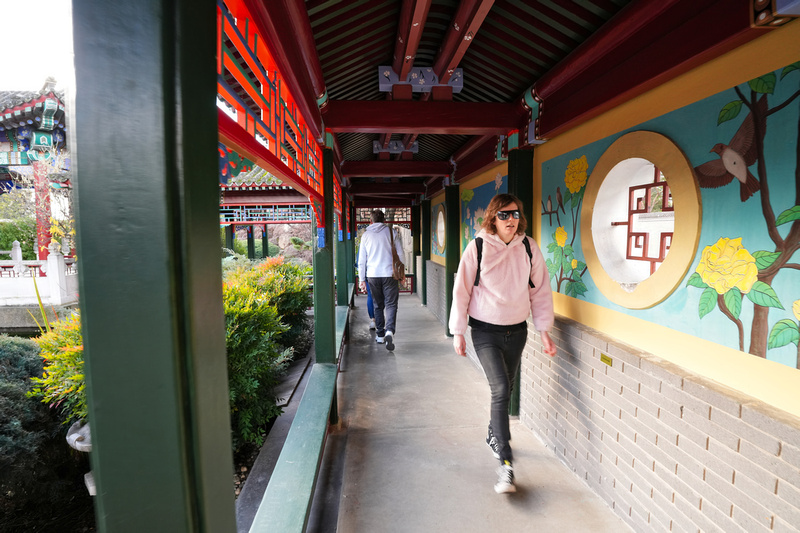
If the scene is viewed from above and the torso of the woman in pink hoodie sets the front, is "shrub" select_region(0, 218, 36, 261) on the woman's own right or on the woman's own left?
on the woman's own right

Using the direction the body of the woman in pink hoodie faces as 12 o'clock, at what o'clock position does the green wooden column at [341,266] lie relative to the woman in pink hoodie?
The green wooden column is roughly at 5 o'clock from the woman in pink hoodie.

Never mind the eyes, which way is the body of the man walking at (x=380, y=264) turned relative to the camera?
away from the camera

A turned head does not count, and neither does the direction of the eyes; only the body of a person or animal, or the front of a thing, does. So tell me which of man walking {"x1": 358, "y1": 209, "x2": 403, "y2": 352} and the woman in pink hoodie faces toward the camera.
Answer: the woman in pink hoodie

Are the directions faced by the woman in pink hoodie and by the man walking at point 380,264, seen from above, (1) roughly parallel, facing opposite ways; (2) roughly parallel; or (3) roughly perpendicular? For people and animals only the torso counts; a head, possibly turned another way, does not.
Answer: roughly parallel, facing opposite ways

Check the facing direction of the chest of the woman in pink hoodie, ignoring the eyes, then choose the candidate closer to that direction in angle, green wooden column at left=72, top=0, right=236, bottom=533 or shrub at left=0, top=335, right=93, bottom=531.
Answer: the green wooden column

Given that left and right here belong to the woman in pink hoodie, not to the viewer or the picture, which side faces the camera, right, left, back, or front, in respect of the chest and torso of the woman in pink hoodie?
front

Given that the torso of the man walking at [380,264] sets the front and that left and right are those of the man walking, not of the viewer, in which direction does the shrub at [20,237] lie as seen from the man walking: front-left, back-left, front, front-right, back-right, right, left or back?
front-left

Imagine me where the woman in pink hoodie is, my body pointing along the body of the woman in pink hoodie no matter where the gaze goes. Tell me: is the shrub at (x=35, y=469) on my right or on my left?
on my right

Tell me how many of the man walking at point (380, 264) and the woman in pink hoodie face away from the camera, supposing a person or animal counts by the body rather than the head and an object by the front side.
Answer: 1
